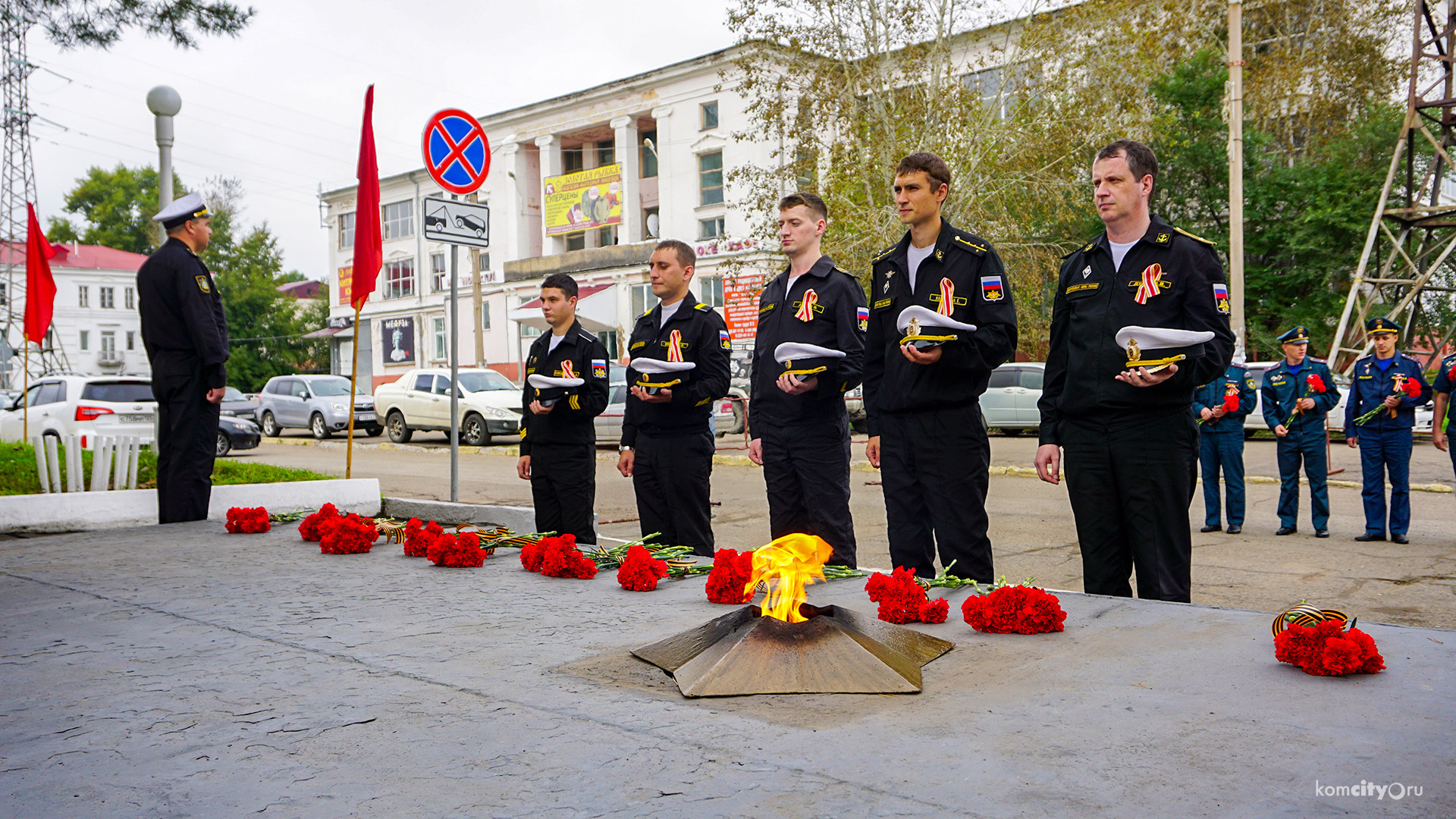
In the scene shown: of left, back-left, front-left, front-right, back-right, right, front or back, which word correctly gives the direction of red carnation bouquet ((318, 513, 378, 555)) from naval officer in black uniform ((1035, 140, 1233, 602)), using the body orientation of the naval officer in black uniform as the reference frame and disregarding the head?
front-right

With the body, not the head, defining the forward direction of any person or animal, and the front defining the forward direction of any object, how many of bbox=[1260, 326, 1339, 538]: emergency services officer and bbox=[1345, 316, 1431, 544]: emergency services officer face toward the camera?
2

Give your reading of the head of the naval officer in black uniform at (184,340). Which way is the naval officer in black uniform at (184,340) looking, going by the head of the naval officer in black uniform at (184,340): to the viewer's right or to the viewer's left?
to the viewer's right

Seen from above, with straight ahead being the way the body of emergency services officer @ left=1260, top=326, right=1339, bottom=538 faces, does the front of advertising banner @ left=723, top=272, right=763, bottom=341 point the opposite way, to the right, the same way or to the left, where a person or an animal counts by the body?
the same way

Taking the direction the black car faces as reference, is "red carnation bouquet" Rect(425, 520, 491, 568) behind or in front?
in front

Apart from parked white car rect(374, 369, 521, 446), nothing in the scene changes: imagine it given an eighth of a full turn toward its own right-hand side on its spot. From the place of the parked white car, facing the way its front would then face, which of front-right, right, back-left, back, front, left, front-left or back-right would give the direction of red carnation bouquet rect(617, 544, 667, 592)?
front

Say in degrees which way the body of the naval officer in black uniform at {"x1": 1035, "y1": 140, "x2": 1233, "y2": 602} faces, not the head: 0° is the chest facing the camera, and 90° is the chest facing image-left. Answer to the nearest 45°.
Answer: approximately 45°

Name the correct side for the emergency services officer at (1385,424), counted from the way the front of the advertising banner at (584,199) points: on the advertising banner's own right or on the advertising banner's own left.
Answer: on the advertising banner's own left

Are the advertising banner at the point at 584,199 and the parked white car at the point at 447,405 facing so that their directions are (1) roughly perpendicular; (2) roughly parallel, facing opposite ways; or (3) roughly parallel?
roughly perpendicular

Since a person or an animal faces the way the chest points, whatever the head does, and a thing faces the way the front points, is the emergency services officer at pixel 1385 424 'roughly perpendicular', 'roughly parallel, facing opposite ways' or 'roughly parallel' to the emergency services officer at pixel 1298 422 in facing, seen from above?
roughly parallel

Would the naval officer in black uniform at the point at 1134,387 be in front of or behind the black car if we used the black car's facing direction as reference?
in front

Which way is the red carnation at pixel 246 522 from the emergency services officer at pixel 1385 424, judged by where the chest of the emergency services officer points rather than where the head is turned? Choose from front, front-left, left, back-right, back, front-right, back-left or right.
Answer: front-right

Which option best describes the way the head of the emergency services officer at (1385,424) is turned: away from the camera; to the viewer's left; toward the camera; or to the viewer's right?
toward the camera

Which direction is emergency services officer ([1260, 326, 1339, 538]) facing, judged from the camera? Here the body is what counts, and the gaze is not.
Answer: toward the camera
